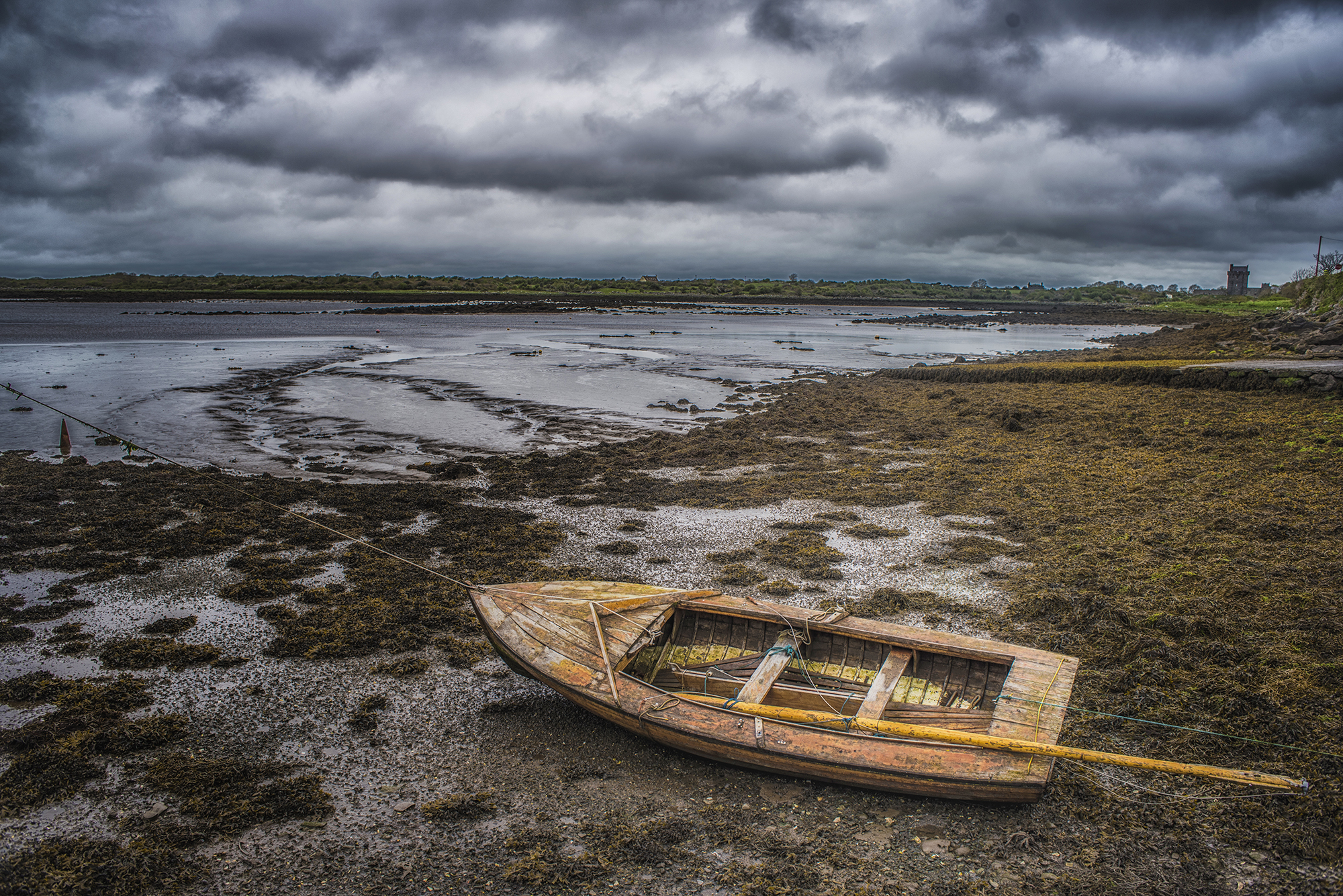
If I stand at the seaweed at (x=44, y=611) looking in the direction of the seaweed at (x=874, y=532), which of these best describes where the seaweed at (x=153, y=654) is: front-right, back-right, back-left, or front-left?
front-right

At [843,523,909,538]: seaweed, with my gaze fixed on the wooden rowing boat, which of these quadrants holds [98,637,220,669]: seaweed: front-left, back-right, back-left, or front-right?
front-right

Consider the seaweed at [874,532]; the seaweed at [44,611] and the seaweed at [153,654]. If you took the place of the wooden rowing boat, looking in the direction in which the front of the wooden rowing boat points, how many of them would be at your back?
0

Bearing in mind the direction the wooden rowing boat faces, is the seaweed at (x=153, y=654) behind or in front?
in front

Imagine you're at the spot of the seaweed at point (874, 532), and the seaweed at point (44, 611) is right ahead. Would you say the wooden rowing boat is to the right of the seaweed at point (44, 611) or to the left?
left

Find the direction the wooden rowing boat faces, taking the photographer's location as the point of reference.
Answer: facing away from the viewer and to the left of the viewer

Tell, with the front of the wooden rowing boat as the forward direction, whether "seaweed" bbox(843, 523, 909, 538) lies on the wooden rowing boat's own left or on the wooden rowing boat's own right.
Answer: on the wooden rowing boat's own right

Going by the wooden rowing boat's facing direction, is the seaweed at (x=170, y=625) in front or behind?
in front

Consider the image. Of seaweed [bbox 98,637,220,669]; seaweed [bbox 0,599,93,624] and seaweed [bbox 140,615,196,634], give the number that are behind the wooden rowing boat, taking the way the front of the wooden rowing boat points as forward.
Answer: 0
